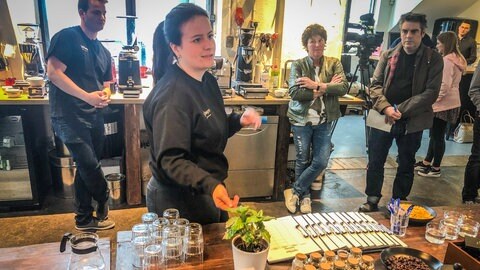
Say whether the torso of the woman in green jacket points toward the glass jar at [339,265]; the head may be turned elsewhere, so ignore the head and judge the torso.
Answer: yes

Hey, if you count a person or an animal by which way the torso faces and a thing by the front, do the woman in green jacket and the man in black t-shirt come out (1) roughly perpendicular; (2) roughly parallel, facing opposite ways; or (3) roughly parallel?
roughly perpendicular

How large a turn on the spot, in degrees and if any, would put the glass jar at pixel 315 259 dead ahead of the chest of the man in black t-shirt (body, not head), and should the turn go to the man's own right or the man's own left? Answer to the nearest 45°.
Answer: approximately 45° to the man's own right

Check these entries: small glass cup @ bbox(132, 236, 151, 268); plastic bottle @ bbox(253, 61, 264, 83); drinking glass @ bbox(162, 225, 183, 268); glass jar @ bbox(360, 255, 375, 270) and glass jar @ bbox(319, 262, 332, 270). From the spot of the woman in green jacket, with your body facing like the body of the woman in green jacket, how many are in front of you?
4

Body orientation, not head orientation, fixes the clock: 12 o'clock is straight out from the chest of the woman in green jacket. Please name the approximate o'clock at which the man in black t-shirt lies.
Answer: The man in black t-shirt is roughly at 2 o'clock from the woman in green jacket.

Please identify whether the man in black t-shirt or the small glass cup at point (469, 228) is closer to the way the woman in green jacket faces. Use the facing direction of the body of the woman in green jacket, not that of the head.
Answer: the small glass cup

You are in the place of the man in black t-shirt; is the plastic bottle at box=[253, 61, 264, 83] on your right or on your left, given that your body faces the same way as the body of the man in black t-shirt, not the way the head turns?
on your left

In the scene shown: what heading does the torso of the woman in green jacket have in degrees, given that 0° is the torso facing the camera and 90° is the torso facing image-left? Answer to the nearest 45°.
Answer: approximately 0°

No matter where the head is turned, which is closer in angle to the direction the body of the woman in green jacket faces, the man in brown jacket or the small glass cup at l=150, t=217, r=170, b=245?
the small glass cup

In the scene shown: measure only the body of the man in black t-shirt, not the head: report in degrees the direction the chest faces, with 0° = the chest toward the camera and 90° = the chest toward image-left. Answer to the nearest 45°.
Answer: approximately 315°

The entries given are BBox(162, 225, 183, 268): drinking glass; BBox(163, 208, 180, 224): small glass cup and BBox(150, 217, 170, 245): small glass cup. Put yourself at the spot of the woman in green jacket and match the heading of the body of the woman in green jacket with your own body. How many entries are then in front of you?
3

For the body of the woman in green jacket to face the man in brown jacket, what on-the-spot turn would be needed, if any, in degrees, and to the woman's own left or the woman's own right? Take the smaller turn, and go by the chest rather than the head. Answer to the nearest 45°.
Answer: approximately 90° to the woman's own left

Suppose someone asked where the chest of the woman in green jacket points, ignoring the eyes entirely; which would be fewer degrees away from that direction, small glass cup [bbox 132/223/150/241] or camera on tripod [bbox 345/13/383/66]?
the small glass cup
